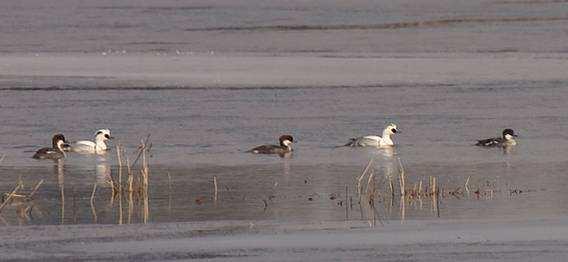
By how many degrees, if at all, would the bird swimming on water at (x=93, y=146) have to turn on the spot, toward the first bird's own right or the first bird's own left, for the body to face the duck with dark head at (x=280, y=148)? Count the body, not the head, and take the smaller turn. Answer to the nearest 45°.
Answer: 0° — it already faces it

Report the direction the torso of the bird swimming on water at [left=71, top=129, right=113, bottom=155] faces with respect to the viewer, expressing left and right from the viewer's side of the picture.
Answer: facing to the right of the viewer

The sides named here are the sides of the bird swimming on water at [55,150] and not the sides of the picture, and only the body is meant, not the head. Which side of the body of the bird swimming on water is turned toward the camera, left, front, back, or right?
right

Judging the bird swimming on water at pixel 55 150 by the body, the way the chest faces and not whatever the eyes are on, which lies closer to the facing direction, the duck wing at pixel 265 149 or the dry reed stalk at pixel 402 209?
the duck wing

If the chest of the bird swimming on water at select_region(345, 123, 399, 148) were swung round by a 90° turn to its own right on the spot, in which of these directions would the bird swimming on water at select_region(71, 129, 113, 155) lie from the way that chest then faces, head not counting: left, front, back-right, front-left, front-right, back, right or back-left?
right

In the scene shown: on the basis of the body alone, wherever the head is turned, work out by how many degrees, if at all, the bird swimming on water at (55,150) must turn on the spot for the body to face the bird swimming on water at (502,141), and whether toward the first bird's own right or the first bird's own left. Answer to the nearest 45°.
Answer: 0° — it already faces it

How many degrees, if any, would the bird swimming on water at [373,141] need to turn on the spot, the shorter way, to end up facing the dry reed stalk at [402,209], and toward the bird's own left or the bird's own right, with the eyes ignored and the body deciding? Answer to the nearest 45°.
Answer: approximately 90° to the bird's own right

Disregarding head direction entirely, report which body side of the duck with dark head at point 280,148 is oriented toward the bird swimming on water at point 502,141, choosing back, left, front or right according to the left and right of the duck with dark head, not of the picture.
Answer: front

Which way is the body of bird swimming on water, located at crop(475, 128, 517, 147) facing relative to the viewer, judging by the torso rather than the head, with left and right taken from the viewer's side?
facing to the right of the viewer

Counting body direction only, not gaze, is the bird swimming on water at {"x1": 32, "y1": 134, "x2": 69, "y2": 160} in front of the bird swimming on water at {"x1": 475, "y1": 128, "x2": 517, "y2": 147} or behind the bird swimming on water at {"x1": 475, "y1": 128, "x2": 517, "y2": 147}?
behind

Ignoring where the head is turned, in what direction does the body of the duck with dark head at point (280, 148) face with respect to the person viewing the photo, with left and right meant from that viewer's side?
facing to the right of the viewer

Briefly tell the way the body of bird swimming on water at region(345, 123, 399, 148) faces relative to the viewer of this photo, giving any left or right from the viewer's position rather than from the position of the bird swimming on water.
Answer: facing to the right of the viewer
